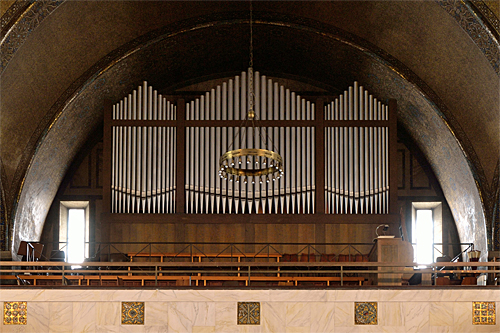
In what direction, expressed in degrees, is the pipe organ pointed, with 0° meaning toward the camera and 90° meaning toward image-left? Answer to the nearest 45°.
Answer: approximately 0°

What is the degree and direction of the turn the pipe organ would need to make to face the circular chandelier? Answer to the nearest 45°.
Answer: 0° — it already faces it
